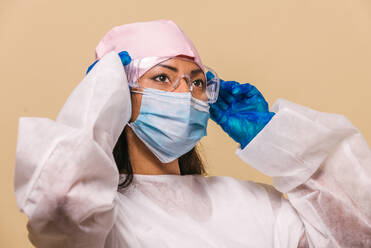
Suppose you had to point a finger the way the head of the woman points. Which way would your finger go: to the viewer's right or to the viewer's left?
to the viewer's right

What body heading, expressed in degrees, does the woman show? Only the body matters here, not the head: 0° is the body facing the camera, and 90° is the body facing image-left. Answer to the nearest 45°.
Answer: approximately 0°
